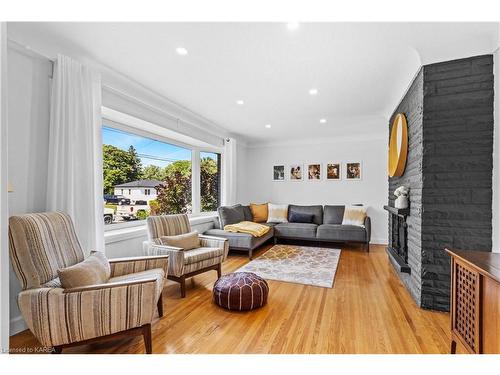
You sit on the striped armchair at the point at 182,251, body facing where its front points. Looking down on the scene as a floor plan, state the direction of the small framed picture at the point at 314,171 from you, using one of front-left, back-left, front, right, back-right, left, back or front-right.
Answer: left

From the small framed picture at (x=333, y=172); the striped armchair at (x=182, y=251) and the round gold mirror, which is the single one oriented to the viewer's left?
the round gold mirror

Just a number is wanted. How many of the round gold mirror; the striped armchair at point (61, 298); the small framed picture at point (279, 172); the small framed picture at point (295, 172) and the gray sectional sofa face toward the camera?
3

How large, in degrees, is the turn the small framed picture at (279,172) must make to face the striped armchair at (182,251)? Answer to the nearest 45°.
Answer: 0° — it already faces it

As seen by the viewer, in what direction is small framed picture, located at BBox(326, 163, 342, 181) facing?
toward the camera

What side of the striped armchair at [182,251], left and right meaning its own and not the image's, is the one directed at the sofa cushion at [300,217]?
left

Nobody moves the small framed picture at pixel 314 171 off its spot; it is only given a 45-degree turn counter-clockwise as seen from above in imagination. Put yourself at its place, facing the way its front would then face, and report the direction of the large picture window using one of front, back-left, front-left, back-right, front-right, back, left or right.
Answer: right

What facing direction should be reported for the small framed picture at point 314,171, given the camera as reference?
facing the viewer

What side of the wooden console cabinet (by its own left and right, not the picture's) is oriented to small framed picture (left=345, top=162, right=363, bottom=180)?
right

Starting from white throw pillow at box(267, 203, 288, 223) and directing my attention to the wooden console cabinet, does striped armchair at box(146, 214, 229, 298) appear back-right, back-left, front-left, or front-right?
front-right

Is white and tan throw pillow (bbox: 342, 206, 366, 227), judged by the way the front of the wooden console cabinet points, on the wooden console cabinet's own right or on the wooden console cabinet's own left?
on the wooden console cabinet's own right

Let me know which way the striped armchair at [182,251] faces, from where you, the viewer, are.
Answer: facing the viewer and to the right of the viewer

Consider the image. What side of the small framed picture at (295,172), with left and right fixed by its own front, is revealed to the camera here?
front

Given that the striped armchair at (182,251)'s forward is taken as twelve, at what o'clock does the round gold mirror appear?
The round gold mirror is roughly at 11 o'clock from the striped armchair.

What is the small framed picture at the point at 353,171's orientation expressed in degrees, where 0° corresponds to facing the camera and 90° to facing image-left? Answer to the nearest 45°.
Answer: approximately 0°

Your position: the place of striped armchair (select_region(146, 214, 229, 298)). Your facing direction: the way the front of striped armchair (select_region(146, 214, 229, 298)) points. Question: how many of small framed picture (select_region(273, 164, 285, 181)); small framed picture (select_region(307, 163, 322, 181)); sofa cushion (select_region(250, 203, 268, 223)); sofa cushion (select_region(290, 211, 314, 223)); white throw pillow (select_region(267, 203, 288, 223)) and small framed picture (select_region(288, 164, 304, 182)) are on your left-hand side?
6

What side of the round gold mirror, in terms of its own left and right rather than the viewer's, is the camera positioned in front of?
left
